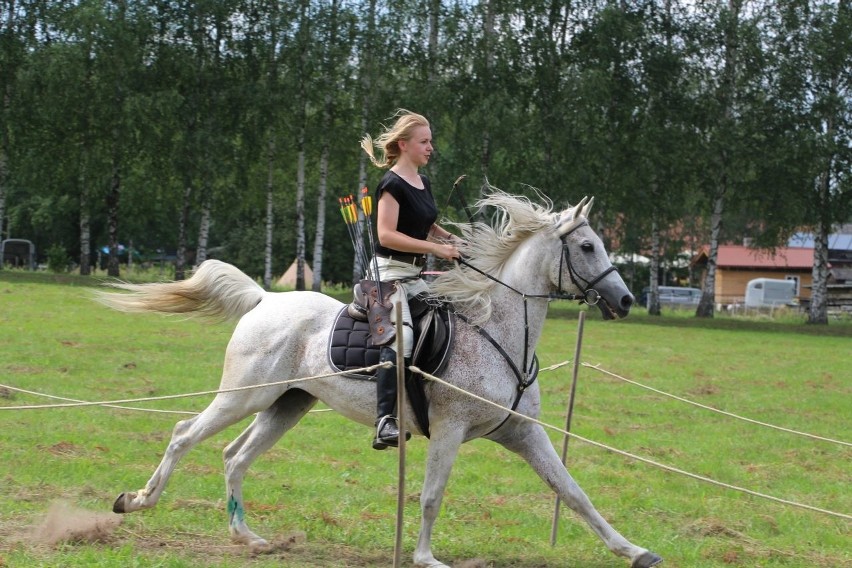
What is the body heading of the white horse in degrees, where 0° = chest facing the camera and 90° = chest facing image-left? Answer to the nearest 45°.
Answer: approximately 270°
